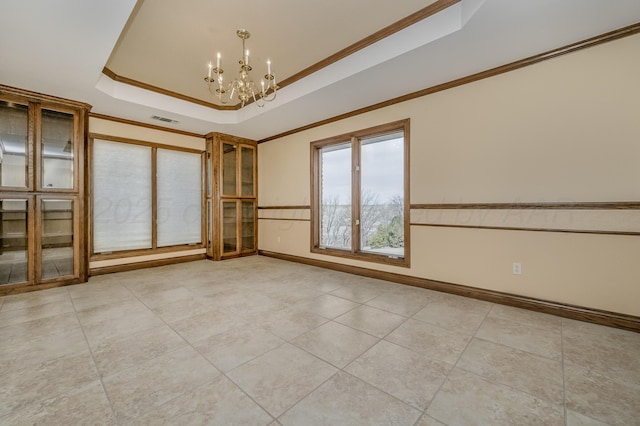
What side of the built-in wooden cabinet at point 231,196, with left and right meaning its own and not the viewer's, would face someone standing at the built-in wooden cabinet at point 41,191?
right

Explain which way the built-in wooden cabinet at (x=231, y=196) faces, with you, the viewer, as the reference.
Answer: facing the viewer and to the right of the viewer

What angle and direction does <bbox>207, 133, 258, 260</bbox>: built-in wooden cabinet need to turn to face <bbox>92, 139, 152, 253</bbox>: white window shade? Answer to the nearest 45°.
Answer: approximately 135° to its right

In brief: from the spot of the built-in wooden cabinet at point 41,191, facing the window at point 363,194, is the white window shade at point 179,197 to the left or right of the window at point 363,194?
left

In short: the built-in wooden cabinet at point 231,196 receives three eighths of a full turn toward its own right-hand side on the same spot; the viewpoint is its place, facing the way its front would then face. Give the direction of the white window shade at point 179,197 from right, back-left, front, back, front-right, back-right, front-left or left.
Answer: front

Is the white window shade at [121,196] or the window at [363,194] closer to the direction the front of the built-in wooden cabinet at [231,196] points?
the window
